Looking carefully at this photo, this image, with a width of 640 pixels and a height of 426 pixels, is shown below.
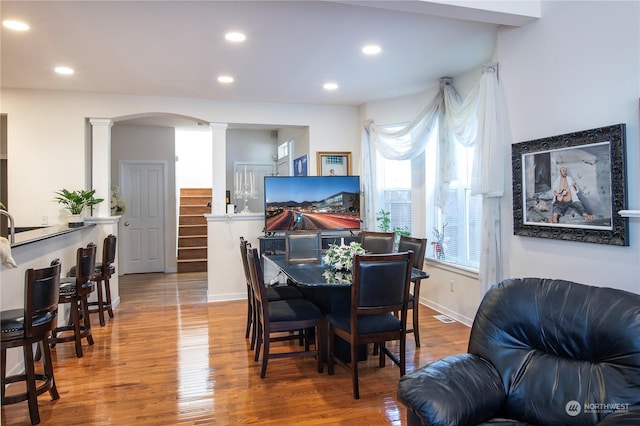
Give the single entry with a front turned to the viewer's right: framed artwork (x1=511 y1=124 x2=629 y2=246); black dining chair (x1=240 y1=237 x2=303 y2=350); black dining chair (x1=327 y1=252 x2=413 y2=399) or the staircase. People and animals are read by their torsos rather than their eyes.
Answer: black dining chair (x1=240 y1=237 x2=303 y2=350)

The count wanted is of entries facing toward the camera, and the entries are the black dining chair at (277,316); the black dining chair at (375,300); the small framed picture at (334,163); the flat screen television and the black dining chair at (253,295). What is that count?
2

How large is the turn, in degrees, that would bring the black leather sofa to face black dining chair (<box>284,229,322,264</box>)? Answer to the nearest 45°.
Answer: approximately 90° to its right

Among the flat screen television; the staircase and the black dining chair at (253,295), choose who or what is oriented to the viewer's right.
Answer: the black dining chair

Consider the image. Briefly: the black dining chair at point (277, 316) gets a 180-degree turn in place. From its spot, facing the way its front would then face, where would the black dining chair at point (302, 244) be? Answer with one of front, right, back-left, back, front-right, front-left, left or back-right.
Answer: right

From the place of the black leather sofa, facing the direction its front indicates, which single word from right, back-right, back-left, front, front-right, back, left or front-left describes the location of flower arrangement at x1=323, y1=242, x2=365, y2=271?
right

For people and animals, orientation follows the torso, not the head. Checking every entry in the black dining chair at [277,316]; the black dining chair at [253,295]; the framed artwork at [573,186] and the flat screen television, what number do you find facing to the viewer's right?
2

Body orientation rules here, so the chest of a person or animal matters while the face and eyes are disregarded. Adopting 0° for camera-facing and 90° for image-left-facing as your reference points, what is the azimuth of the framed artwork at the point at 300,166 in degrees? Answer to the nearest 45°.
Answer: approximately 45°

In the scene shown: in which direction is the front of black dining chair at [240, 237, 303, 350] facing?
to the viewer's right

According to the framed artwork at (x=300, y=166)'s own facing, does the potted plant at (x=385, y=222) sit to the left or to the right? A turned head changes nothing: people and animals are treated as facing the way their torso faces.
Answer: on its left

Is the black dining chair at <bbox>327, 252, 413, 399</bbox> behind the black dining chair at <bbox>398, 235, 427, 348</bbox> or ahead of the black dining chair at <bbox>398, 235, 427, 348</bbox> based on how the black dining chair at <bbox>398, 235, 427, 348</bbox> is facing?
ahead

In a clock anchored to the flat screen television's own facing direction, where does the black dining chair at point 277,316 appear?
The black dining chair is roughly at 12 o'clock from the flat screen television.

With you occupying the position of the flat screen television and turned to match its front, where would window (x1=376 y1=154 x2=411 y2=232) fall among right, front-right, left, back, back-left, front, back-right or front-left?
left

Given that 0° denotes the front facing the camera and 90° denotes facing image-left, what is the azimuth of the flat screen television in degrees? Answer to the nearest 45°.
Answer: approximately 0°
